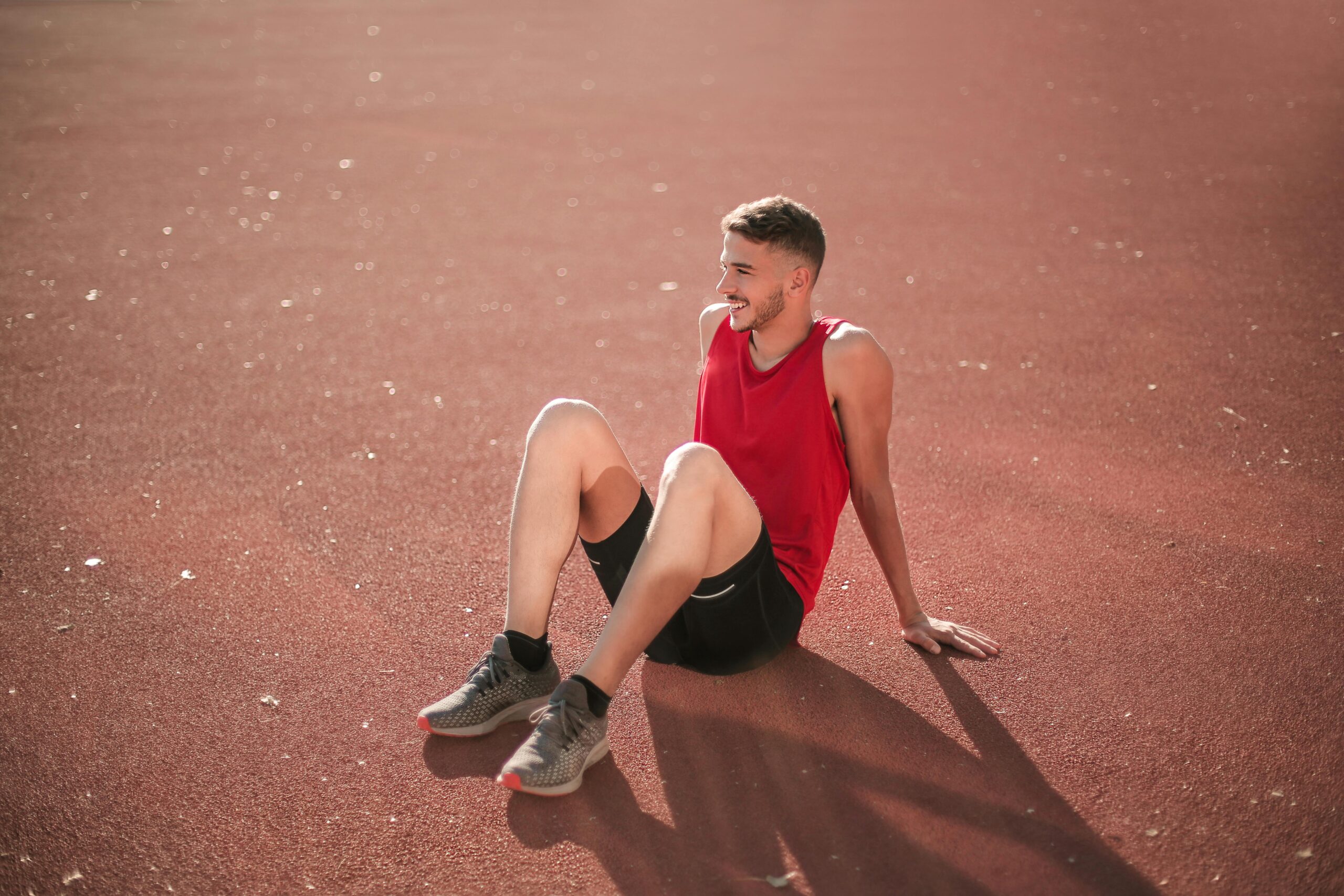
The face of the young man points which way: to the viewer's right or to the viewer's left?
to the viewer's left

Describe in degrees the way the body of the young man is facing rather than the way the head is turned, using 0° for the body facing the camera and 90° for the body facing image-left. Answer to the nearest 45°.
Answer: approximately 45°
